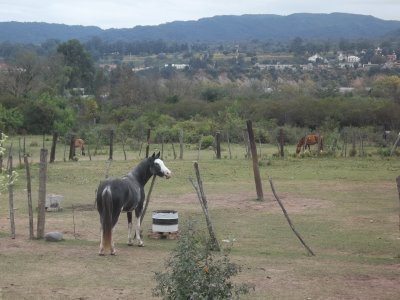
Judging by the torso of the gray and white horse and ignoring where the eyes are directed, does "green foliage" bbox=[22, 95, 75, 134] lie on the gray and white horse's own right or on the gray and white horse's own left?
on the gray and white horse's own left

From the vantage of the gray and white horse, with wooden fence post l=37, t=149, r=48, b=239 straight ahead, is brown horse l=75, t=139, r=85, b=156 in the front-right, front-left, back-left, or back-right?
front-right

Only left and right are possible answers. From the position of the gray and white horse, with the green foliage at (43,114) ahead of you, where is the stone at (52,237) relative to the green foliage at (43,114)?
left

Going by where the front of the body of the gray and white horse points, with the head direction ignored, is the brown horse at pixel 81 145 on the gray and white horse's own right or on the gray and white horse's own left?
on the gray and white horse's own left

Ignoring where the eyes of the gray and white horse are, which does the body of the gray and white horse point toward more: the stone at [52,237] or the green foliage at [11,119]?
the green foliage

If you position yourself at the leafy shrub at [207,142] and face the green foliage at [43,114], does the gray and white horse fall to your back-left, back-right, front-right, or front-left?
back-left

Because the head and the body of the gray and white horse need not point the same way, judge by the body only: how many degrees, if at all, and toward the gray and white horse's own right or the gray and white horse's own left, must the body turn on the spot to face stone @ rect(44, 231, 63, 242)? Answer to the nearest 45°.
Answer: approximately 90° to the gray and white horse's own left

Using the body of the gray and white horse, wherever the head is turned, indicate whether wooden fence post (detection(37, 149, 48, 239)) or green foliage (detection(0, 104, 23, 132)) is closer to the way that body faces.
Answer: the green foliage

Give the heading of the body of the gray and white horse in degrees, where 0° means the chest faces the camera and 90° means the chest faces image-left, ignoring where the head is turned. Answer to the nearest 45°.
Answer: approximately 225°

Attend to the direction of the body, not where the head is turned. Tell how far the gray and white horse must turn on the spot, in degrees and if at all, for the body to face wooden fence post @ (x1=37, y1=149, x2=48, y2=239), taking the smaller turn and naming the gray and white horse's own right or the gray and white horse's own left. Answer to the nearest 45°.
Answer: approximately 90° to the gray and white horse's own left

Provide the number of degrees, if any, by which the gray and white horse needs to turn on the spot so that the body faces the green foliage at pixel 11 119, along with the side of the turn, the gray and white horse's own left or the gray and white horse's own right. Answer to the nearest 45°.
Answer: approximately 45° to the gray and white horse's own left

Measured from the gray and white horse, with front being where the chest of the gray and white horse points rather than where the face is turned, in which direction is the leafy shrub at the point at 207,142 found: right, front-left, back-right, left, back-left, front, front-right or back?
front-left
